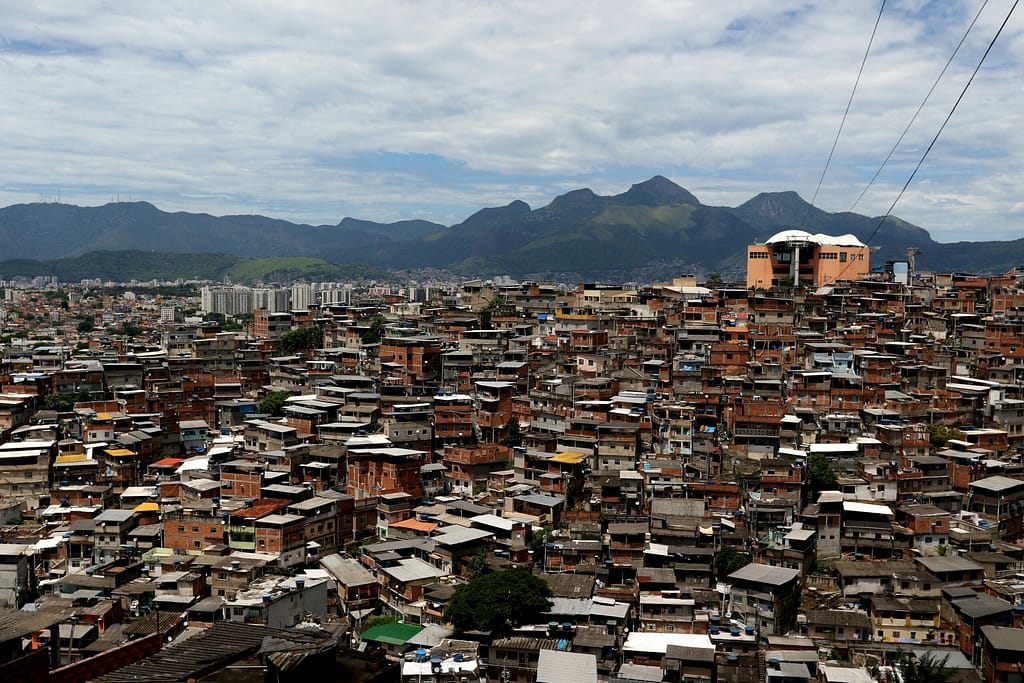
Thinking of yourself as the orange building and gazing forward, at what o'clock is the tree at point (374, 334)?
The tree is roughly at 2 o'clock from the orange building.

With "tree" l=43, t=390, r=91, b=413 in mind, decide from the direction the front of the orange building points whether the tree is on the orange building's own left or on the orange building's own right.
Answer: on the orange building's own right

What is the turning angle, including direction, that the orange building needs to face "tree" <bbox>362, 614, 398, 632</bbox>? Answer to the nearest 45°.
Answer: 0° — it already faces it

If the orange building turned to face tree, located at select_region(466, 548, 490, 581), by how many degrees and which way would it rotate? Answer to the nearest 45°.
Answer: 0° — it already faces it

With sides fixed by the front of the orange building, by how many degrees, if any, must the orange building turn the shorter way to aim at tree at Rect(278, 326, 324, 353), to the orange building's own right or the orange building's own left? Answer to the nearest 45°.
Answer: approximately 45° to the orange building's own right

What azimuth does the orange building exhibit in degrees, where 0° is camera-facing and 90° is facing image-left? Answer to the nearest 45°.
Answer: approximately 0°

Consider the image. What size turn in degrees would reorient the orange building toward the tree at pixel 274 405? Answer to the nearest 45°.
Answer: approximately 45° to its right

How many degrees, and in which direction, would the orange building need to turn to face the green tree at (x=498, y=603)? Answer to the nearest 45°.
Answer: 0° — it already faces it

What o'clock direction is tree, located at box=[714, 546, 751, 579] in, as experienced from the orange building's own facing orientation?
The tree is roughly at 12 o'clock from the orange building.
